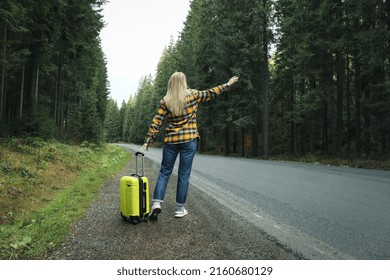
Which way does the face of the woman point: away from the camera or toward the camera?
away from the camera

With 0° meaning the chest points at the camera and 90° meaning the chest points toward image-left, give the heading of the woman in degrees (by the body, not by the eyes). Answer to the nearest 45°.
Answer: approximately 180°
